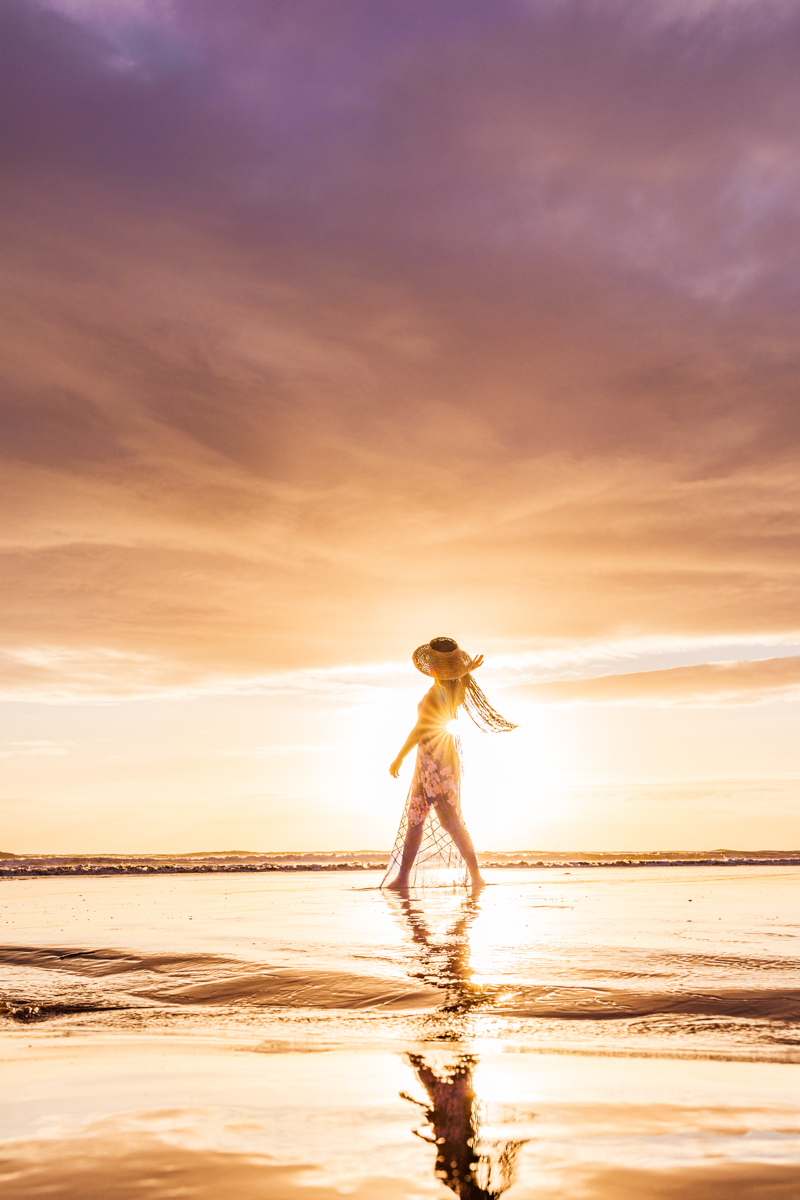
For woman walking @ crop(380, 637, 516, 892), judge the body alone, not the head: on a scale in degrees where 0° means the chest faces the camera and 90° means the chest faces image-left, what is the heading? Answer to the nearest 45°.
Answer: approximately 90°
